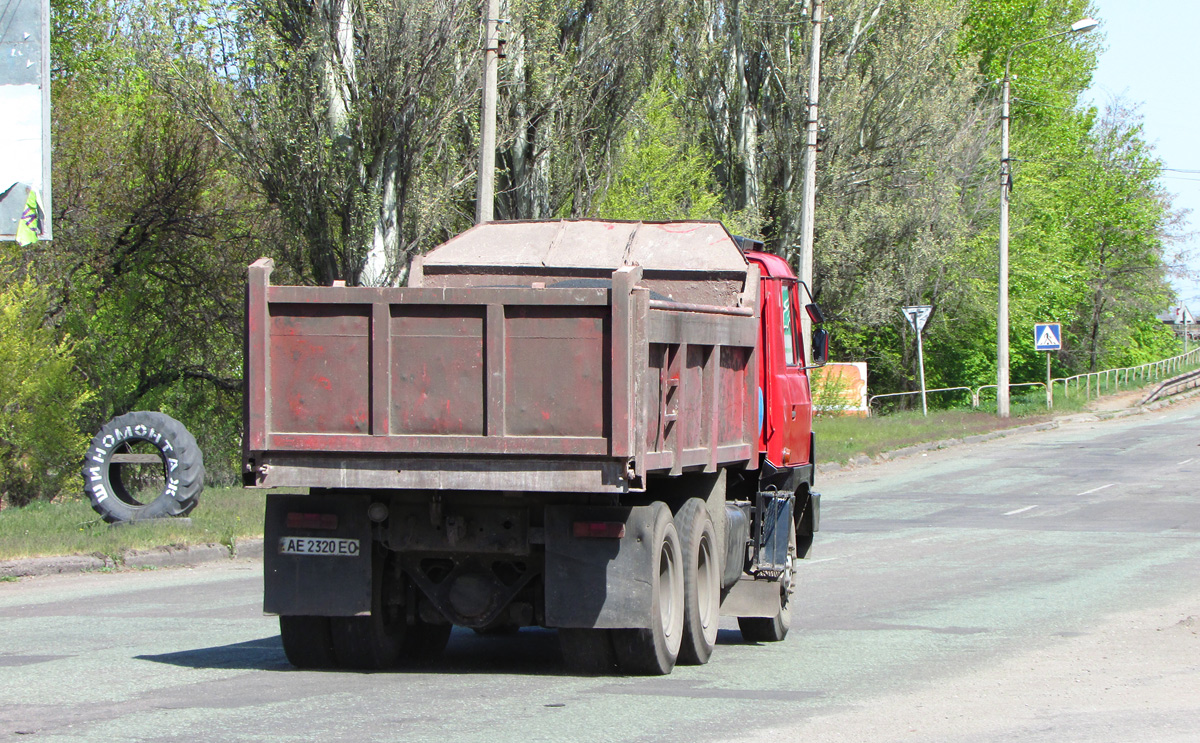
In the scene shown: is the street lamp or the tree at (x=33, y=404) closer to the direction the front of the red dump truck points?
the street lamp

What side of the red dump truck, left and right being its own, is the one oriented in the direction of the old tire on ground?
left

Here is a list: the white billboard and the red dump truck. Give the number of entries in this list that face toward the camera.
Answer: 1

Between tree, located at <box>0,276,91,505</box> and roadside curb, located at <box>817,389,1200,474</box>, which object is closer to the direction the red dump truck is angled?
the roadside curb

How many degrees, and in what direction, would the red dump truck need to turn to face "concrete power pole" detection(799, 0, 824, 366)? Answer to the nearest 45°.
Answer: approximately 45° to its left

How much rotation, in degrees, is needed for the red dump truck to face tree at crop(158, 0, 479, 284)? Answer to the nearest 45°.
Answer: approximately 45° to its left

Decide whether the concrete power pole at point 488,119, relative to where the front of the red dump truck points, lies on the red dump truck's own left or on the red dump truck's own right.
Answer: on the red dump truck's own left

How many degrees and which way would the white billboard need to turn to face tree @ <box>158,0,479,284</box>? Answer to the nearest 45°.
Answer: approximately 135° to its left

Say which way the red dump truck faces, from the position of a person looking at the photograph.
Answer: facing away from the viewer and to the right of the viewer
